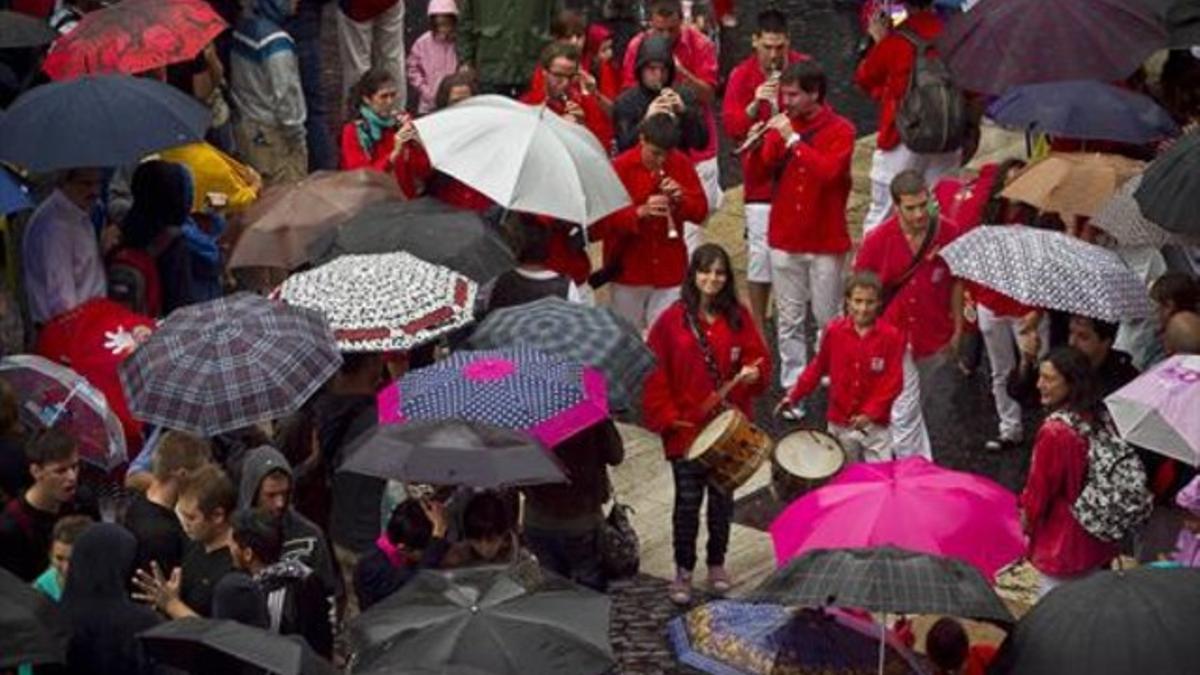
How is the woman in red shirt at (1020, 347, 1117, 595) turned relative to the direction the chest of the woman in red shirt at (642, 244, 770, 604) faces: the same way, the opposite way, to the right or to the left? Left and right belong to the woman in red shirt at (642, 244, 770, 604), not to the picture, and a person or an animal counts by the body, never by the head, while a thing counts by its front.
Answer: to the right

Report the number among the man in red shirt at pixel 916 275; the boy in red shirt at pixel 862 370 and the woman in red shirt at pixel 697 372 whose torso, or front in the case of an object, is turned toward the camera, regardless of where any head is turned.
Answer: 3

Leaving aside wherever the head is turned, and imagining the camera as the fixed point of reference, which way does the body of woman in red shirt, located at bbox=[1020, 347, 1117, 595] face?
to the viewer's left

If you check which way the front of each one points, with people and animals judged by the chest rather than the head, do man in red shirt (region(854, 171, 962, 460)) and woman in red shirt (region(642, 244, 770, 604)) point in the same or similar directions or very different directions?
same or similar directions

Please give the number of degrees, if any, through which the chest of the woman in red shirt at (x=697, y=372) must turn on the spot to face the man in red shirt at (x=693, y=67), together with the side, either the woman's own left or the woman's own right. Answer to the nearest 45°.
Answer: approximately 180°

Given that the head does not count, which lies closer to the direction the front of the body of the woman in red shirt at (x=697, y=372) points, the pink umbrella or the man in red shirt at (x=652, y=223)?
the pink umbrella

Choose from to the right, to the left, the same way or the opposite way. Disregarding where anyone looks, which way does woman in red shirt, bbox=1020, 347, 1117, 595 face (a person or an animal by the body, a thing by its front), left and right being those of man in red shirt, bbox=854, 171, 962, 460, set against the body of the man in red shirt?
to the right

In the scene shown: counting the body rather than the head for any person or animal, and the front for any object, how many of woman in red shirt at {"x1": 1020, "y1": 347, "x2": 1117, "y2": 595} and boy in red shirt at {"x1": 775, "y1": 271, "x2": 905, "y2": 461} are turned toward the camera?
1

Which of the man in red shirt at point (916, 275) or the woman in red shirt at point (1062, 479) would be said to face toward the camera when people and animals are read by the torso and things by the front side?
the man in red shirt

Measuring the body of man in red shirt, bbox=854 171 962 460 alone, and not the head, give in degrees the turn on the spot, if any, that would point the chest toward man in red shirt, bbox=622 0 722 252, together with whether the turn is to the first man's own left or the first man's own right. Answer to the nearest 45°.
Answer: approximately 135° to the first man's own right

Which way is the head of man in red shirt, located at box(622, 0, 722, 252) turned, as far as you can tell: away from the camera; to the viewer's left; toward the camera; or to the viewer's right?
toward the camera

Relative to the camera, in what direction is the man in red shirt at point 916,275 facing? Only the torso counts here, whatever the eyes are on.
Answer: toward the camera

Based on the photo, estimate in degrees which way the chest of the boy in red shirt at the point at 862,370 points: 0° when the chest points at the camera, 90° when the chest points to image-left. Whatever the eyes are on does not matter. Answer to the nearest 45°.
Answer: approximately 0°

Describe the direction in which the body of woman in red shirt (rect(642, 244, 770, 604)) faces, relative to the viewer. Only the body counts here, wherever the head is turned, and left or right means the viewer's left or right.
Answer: facing the viewer
